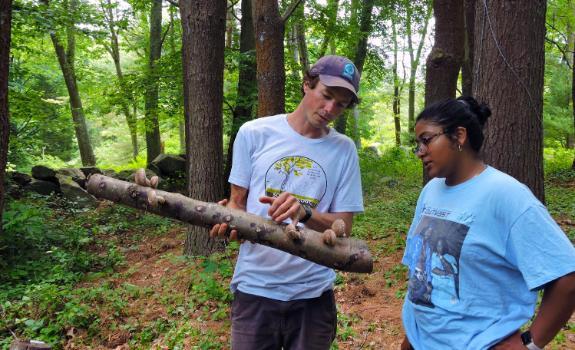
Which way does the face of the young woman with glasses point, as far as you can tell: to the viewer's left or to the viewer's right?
to the viewer's left

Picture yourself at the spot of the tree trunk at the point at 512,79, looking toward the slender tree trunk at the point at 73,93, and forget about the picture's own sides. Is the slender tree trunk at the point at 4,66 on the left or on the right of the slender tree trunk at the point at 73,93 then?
left

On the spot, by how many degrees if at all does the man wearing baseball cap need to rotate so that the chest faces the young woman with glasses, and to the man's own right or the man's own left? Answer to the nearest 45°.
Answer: approximately 45° to the man's own left

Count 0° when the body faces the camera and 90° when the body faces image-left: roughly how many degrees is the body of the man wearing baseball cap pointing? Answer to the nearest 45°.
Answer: approximately 0°

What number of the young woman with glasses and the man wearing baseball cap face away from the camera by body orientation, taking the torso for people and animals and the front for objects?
0

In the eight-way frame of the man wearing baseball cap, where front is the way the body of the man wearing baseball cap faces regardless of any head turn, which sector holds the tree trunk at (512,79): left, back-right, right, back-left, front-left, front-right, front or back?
back-left

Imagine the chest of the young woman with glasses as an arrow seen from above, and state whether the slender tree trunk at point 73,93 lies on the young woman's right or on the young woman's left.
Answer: on the young woman's right

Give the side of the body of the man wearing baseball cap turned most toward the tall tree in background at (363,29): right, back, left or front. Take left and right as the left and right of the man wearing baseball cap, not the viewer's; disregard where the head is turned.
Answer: back

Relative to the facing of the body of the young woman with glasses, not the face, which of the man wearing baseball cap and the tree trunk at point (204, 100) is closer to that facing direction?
the man wearing baseball cap

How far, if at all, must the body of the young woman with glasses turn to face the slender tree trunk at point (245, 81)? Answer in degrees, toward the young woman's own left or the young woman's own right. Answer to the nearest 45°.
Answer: approximately 90° to the young woman's own right

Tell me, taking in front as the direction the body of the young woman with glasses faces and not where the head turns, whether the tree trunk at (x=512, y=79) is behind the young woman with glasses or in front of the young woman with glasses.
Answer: behind

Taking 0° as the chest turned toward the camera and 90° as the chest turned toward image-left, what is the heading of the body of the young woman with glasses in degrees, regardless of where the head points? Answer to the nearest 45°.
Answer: approximately 45°

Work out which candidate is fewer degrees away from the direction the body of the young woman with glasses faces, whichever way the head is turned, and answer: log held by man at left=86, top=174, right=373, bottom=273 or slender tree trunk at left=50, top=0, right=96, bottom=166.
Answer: the log held by man

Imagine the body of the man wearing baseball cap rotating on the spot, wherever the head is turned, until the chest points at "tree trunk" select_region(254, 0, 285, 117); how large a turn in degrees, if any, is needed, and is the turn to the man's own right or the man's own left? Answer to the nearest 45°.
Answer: approximately 180°
